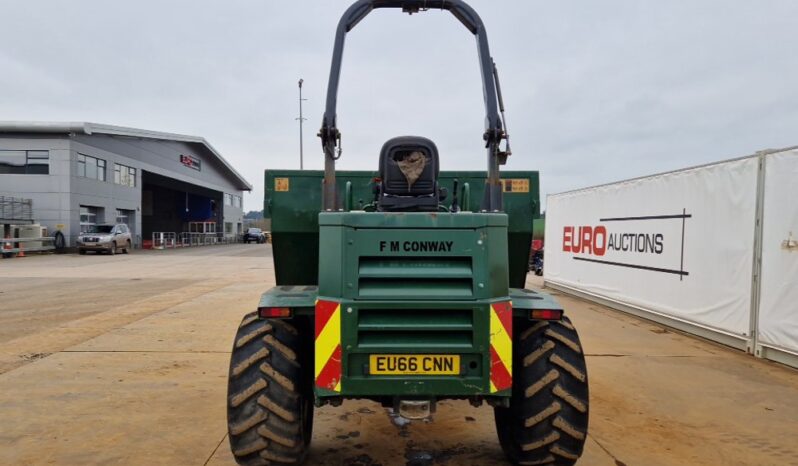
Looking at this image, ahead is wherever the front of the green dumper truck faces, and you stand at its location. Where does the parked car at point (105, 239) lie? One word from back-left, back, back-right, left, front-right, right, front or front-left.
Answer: front-left

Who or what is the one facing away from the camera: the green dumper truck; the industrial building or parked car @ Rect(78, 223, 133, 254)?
the green dumper truck

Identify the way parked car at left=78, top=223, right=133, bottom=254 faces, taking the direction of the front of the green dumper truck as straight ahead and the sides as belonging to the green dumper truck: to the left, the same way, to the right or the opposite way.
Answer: the opposite way

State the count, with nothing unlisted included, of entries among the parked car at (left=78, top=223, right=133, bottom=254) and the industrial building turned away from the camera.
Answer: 0

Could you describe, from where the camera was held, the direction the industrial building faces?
facing the viewer and to the right of the viewer

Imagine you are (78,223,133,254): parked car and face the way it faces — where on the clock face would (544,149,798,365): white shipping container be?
The white shipping container is roughly at 10 o'clock from the parked car.

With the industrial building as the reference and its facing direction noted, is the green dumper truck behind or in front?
in front

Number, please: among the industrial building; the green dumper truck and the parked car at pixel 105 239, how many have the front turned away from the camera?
1

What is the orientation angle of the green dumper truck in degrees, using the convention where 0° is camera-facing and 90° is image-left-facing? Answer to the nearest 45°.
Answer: approximately 180°
